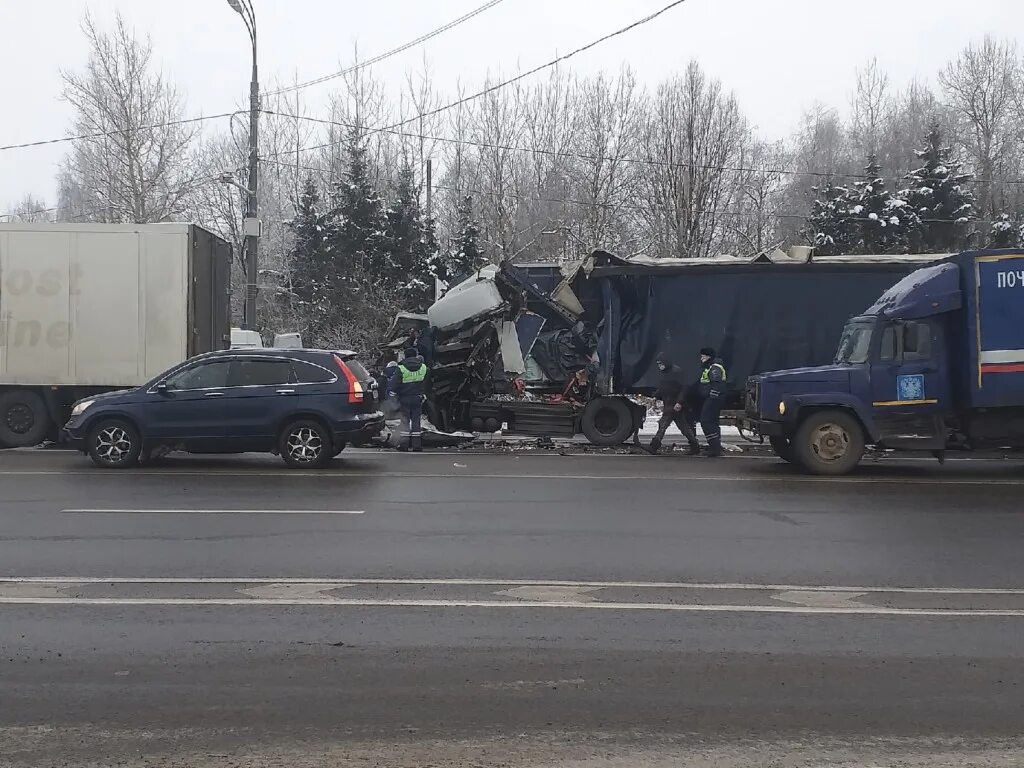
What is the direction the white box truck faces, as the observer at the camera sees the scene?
facing to the left of the viewer

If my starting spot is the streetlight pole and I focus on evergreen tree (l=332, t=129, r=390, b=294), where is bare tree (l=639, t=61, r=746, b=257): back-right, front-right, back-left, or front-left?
front-right

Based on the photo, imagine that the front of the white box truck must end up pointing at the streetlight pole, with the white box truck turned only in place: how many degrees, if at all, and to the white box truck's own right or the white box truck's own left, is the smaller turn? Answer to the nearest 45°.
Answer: approximately 135° to the white box truck's own right

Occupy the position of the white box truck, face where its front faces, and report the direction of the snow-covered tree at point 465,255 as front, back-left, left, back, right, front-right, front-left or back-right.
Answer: back-right

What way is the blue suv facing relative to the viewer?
to the viewer's left

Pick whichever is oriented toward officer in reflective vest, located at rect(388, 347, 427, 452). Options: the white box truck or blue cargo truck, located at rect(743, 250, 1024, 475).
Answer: the blue cargo truck

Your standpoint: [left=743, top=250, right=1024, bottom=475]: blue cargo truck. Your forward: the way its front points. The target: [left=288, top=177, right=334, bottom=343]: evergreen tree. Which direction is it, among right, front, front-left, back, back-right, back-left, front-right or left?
front-right

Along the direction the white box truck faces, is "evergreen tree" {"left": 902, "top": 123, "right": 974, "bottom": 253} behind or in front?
behind

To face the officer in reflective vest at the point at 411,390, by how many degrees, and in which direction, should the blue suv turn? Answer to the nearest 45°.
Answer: approximately 135° to its right

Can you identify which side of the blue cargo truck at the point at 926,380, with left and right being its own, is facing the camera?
left

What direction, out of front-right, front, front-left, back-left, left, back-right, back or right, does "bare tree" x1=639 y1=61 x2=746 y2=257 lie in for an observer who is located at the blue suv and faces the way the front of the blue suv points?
back-right

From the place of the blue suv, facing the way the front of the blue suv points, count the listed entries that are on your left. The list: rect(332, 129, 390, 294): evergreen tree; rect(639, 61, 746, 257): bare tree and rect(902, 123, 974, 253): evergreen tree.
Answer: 0

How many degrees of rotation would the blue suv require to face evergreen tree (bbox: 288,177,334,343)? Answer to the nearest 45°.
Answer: approximately 90° to its right
